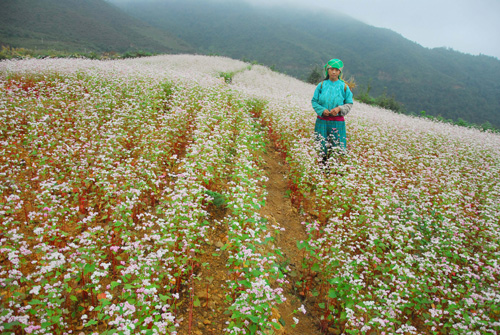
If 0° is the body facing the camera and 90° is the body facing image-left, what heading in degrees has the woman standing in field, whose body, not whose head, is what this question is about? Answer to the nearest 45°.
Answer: approximately 0°
